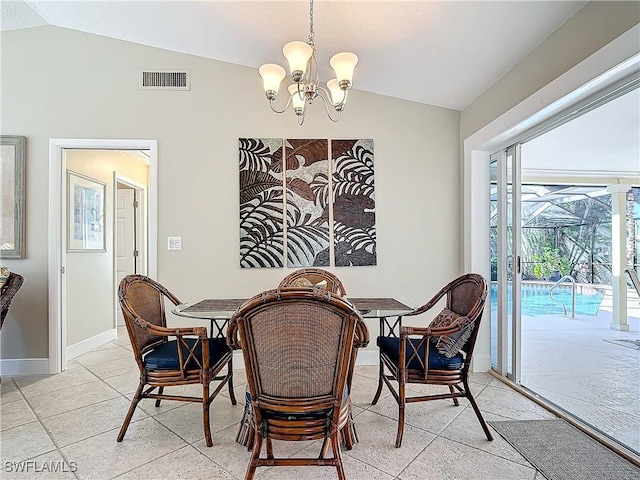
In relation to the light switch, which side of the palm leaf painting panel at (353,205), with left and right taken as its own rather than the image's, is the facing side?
right

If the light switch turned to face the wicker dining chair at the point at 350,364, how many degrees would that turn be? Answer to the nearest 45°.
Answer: approximately 45° to its left

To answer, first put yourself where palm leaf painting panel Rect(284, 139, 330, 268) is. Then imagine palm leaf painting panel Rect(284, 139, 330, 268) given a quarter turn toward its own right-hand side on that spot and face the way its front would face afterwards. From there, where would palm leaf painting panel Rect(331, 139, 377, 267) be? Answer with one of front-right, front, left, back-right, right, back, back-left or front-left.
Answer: back

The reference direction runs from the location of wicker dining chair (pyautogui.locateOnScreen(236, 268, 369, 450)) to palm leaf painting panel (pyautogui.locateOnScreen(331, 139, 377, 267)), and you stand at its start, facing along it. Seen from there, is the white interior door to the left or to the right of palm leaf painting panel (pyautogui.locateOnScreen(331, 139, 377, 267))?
left

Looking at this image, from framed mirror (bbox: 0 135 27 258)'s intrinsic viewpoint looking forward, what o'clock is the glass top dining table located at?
The glass top dining table is roughly at 11 o'clock from the framed mirror.

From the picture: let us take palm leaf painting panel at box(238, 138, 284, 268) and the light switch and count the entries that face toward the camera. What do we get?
2

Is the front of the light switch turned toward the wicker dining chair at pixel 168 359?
yes

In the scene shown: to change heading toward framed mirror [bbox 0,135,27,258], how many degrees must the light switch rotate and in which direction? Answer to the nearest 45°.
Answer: approximately 90° to its right
